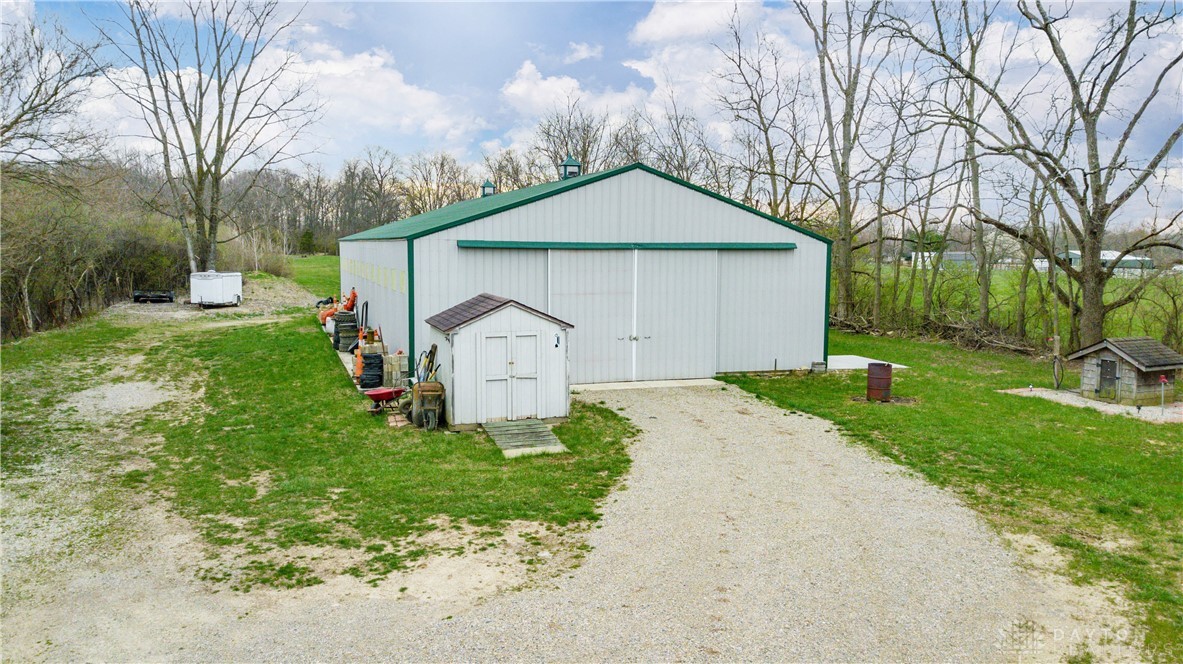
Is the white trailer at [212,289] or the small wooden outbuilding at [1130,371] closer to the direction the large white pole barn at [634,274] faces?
the small wooden outbuilding

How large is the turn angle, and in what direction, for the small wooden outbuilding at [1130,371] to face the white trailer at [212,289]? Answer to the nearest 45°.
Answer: approximately 45° to its right

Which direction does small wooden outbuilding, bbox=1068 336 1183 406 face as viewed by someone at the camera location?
facing the viewer and to the left of the viewer

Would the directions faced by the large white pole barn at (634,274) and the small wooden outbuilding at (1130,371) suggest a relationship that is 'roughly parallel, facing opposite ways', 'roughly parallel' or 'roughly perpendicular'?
roughly perpendicular

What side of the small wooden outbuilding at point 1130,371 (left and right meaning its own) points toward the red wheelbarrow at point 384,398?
front

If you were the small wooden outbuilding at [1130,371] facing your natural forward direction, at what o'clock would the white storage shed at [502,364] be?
The white storage shed is roughly at 12 o'clock from the small wooden outbuilding.

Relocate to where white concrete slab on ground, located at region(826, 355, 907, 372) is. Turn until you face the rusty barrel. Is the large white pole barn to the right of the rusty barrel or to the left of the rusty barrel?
right

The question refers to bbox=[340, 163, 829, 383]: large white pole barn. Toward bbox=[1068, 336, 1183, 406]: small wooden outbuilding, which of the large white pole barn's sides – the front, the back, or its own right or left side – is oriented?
left

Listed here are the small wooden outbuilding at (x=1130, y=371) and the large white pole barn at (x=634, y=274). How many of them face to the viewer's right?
0

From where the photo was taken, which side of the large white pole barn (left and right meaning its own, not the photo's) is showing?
front
